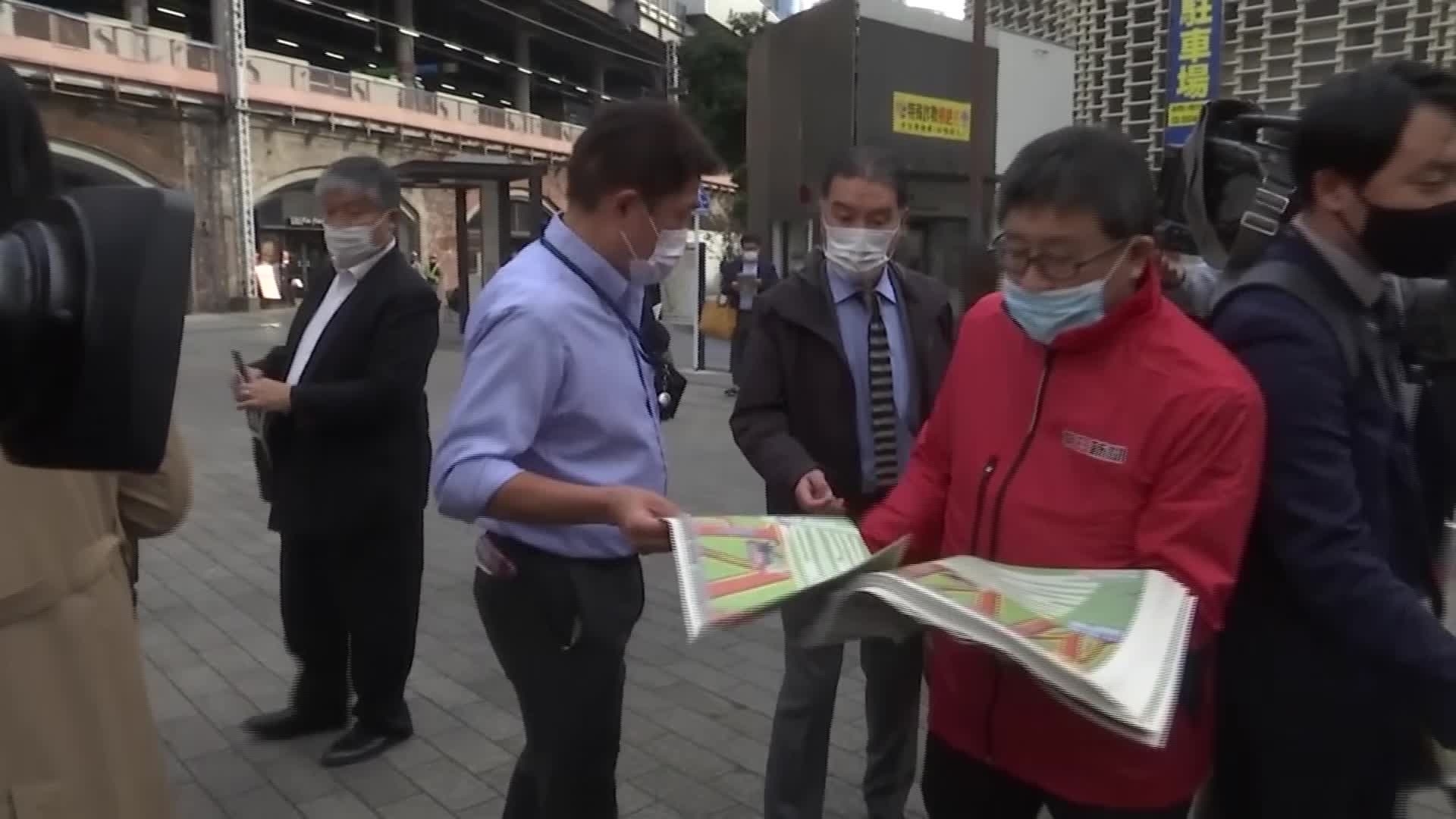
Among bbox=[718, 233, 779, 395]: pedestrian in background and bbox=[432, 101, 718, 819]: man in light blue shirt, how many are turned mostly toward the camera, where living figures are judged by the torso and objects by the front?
1

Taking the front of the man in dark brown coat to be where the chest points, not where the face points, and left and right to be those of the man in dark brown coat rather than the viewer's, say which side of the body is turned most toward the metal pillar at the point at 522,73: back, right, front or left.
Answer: back

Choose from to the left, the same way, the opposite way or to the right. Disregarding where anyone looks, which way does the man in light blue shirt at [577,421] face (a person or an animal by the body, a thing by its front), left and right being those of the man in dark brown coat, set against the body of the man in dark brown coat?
to the left

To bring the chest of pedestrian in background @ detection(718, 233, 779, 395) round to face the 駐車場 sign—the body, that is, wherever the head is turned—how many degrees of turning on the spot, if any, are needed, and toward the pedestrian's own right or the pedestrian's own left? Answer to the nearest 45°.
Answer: approximately 90° to the pedestrian's own left

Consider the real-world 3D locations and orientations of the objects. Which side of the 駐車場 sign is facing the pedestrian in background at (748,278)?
front

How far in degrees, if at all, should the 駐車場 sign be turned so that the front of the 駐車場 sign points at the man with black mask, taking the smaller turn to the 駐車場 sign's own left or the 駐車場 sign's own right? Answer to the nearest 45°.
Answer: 0° — it already faces them

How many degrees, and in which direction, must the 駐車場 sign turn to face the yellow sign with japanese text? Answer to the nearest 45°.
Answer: approximately 90° to its right

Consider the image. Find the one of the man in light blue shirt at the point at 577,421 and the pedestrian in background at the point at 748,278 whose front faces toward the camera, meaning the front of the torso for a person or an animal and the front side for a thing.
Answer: the pedestrian in background

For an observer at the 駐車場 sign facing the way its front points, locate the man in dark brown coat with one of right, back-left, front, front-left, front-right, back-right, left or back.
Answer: front

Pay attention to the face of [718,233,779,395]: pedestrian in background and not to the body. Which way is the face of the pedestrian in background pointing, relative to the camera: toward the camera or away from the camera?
toward the camera

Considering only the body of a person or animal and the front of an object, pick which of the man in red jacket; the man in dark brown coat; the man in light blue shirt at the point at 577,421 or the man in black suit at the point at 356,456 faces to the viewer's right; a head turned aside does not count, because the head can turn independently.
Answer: the man in light blue shirt

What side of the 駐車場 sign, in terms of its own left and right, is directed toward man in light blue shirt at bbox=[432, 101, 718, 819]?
front

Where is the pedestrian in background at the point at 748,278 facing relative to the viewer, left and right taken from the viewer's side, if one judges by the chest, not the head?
facing the viewer
